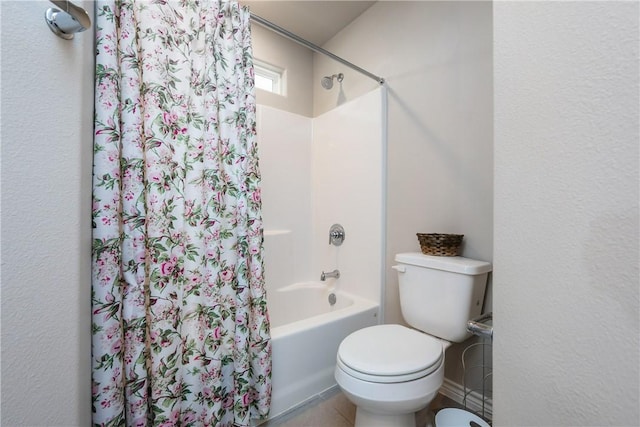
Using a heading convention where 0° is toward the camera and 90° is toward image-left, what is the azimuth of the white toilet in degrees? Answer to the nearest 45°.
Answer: approximately 45°

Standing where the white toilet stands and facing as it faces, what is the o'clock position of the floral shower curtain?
The floral shower curtain is roughly at 1 o'clock from the white toilet.

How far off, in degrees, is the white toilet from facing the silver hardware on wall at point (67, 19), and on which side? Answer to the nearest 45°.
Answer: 0° — it already faces it

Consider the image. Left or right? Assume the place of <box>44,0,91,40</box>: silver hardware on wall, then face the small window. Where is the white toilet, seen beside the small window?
right

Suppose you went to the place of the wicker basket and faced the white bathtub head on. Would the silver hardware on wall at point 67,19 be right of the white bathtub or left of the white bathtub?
left
